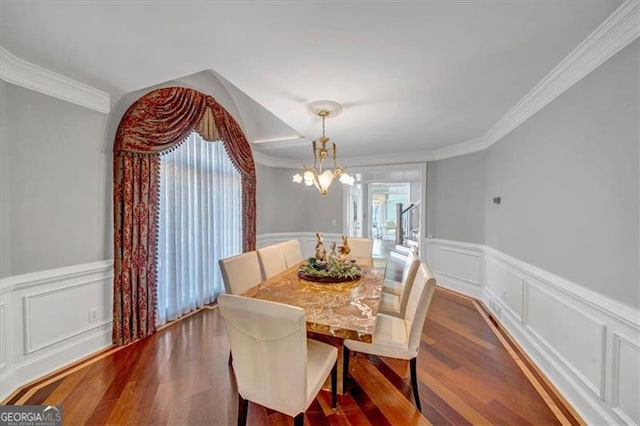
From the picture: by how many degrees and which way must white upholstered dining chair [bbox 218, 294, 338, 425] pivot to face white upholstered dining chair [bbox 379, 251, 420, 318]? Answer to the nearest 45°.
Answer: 0° — it already faces it

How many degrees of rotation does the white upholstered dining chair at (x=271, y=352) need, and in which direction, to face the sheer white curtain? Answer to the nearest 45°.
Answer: approximately 90° to its left

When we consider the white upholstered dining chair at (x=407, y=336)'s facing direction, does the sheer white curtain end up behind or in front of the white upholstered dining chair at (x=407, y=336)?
in front

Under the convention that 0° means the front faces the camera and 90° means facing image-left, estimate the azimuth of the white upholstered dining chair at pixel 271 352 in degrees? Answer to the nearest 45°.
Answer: approximately 225°

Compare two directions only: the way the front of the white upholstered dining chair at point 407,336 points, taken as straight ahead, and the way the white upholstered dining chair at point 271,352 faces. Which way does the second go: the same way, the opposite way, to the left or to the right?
to the right

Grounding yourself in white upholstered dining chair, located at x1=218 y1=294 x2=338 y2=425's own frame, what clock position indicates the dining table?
The dining table is roughly at 12 o'clock from the white upholstered dining chair.

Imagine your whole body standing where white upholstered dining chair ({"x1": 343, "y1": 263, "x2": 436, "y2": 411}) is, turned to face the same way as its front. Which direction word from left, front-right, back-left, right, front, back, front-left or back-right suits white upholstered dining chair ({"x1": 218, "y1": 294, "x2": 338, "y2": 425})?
front-left

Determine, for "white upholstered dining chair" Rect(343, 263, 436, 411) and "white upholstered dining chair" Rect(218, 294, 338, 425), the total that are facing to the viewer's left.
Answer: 1

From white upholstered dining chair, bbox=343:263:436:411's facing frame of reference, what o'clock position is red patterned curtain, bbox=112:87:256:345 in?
The red patterned curtain is roughly at 12 o'clock from the white upholstered dining chair.

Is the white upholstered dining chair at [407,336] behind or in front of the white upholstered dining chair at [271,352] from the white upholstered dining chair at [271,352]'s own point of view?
in front

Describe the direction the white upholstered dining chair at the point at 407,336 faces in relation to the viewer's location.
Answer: facing to the left of the viewer

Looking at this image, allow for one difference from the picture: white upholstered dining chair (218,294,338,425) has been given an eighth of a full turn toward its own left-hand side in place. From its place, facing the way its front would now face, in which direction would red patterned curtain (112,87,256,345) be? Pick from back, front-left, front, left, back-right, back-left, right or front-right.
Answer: front-left
